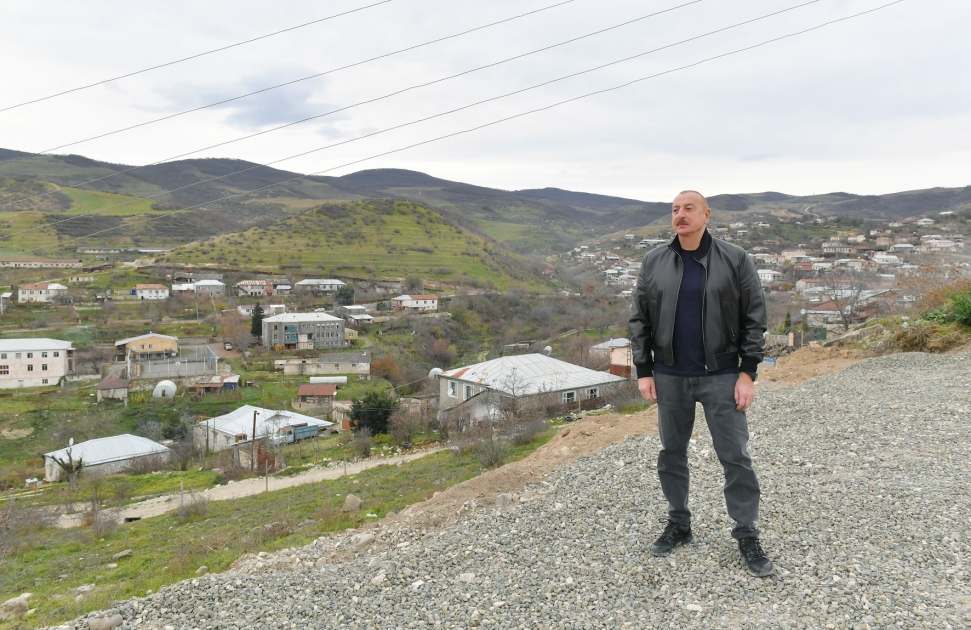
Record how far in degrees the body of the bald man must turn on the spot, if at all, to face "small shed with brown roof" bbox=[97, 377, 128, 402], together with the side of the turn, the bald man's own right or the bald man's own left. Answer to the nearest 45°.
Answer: approximately 135° to the bald man's own right

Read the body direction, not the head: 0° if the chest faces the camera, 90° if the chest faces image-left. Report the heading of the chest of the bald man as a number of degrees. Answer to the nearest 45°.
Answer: approximately 0°

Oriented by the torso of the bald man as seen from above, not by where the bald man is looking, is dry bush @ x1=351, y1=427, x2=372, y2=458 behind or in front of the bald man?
behind

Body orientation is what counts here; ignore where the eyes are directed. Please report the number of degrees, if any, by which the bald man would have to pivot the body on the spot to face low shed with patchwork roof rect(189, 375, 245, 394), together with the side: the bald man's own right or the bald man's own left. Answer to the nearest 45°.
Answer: approximately 135° to the bald man's own right

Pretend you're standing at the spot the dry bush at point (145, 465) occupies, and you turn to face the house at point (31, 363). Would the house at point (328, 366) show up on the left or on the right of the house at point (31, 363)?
right

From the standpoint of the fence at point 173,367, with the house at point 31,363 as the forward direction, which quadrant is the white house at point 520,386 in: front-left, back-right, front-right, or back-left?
back-left

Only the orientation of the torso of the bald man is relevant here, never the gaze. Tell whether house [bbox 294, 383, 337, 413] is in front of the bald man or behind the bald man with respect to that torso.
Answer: behind
